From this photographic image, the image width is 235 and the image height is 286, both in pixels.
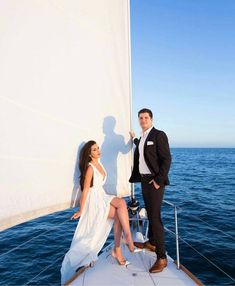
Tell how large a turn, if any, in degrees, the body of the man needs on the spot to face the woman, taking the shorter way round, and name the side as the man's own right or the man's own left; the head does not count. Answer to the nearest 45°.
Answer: approximately 45° to the man's own right

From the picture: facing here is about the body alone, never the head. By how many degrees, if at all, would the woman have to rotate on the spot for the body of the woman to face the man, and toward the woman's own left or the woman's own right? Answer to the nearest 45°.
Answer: approximately 45° to the woman's own left

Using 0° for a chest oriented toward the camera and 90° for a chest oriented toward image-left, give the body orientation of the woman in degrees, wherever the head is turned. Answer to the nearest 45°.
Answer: approximately 315°

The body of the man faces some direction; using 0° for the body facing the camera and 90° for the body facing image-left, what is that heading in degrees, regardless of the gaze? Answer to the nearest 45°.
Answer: approximately 45°
